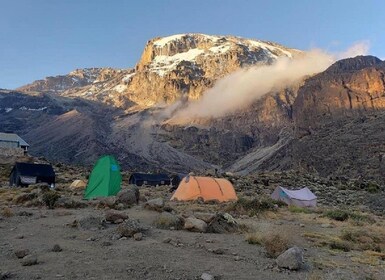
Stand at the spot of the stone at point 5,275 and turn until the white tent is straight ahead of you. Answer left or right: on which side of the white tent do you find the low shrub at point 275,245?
right

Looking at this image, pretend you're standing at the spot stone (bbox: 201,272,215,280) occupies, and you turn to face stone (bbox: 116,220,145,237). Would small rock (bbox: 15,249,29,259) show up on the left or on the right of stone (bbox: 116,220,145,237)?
left
